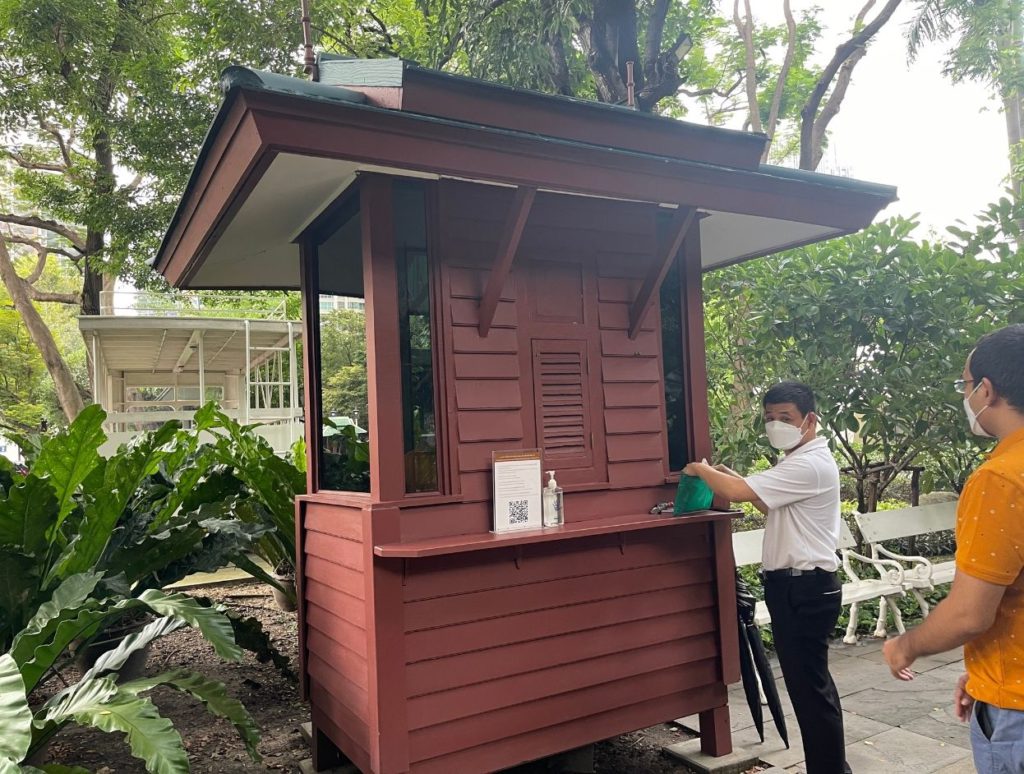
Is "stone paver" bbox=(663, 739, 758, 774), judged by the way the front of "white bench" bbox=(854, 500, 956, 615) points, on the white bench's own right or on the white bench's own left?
on the white bench's own right

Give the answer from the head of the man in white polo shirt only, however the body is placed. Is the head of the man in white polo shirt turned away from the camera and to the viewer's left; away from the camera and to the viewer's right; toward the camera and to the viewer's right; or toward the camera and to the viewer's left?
toward the camera and to the viewer's left

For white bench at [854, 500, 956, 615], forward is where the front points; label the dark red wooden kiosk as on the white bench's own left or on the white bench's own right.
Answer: on the white bench's own right

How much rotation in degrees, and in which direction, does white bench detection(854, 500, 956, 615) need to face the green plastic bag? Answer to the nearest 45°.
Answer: approximately 45° to its right

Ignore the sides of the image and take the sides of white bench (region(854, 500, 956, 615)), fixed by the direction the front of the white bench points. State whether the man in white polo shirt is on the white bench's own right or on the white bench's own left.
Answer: on the white bench's own right

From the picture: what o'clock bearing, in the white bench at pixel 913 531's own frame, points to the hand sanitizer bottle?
The hand sanitizer bottle is roughly at 2 o'clock from the white bench.

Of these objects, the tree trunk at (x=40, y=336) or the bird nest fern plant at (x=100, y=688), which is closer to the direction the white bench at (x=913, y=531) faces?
the bird nest fern plant

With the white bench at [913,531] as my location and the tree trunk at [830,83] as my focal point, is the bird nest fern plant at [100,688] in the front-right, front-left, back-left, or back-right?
back-left
